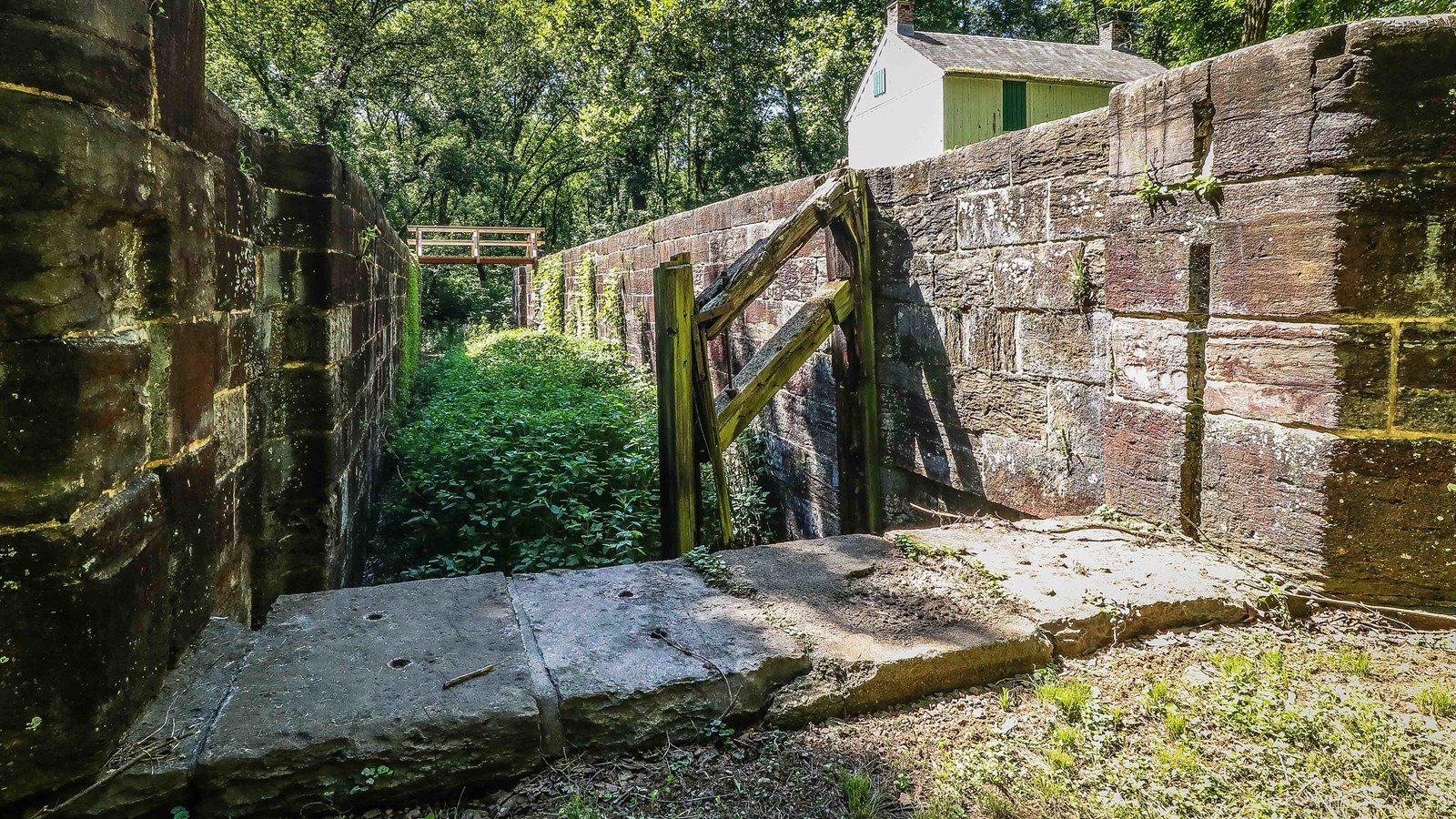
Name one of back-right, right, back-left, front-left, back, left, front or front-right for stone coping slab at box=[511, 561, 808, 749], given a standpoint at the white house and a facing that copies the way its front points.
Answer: front-right

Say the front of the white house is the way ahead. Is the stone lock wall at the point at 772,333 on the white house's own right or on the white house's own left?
on the white house's own right

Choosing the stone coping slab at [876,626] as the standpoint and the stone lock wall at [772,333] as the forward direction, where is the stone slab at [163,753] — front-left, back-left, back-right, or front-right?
back-left

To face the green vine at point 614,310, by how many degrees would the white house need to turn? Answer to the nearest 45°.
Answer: approximately 45° to its right

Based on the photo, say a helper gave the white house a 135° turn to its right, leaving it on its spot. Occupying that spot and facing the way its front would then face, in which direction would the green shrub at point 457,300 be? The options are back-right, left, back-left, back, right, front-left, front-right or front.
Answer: front

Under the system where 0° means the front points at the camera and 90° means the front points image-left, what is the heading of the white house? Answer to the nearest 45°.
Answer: approximately 315°

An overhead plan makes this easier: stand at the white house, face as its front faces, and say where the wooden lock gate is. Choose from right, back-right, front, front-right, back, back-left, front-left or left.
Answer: front-right

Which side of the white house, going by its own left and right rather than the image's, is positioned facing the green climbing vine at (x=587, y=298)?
right

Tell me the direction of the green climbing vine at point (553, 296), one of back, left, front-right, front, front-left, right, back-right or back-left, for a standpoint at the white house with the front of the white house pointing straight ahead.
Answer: right

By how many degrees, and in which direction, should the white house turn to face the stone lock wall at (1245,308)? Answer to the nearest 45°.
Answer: approximately 45° to its right
